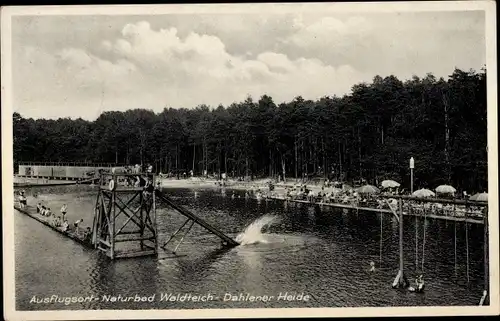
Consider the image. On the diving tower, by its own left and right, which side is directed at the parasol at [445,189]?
front

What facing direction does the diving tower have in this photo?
to the viewer's right

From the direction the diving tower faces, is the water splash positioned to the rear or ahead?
ahead

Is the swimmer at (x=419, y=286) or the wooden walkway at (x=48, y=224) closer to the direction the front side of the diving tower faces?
the swimmer

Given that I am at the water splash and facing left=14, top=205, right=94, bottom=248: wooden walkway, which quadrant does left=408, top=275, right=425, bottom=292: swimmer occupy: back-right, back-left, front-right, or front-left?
back-left

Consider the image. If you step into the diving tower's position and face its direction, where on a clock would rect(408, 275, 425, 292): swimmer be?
The swimmer is roughly at 1 o'clock from the diving tower.

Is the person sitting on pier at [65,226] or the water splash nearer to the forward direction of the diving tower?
the water splash
